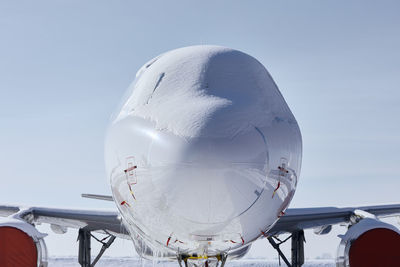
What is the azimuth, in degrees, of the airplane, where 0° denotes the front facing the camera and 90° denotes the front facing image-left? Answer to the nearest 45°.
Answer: approximately 0°
